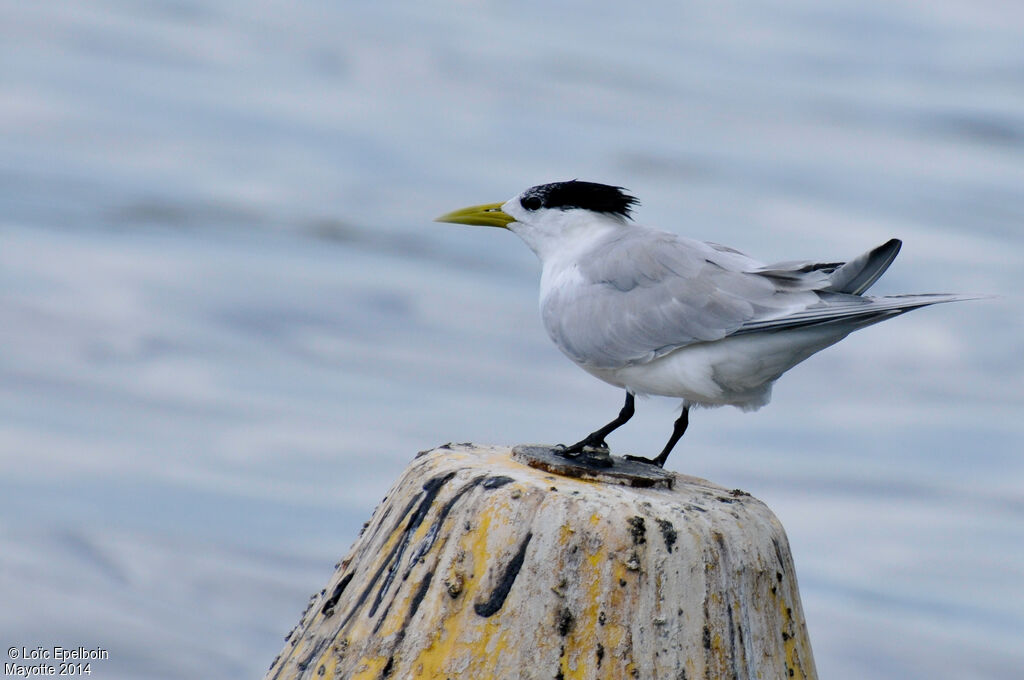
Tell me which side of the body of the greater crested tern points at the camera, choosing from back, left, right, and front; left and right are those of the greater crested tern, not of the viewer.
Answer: left
